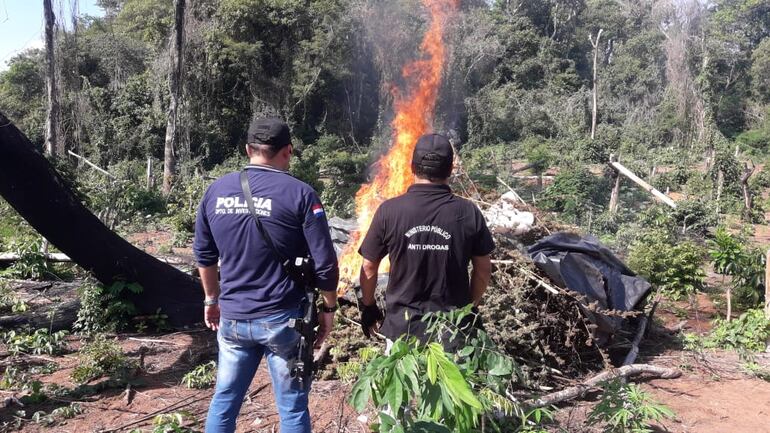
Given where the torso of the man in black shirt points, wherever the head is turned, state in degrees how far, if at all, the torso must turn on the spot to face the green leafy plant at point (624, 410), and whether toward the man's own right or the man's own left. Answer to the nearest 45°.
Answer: approximately 90° to the man's own right

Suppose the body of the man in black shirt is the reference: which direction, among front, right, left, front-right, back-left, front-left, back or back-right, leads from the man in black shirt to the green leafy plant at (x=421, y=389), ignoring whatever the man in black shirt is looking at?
back

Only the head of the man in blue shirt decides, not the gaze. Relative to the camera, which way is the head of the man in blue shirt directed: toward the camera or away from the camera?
away from the camera

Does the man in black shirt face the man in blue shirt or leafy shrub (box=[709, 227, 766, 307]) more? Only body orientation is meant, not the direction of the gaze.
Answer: the leafy shrub

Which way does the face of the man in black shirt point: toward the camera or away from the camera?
away from the camera

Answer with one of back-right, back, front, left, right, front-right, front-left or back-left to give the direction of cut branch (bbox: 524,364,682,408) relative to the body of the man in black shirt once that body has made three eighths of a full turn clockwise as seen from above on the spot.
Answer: left

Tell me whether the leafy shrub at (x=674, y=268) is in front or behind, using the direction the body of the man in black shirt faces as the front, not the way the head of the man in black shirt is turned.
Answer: in front

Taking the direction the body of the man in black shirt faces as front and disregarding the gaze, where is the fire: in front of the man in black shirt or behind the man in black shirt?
in front

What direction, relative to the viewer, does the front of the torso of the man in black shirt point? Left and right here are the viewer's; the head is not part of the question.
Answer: facing away from the viewer

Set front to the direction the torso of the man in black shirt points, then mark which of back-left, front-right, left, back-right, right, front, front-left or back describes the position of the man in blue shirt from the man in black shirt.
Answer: left

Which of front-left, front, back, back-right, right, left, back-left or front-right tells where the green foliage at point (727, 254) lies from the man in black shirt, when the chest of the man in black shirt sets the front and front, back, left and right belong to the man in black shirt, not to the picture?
front-right

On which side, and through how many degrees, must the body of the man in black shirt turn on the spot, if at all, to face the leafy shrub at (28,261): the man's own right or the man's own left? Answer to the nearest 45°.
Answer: approximately 45° to the man's own left

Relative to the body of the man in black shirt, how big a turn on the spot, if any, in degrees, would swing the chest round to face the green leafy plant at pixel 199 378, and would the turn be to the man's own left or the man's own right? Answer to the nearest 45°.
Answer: approximately 45° to the man's own left
